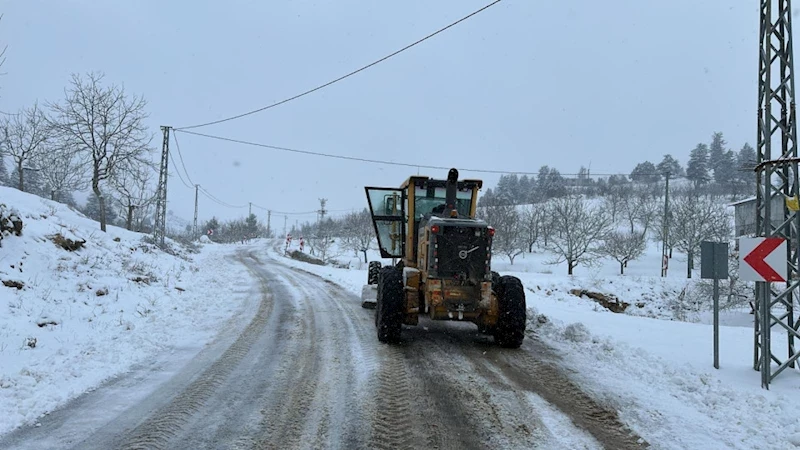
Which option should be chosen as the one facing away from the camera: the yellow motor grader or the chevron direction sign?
the yellow motor grader

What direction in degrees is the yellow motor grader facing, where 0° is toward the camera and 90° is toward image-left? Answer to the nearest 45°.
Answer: approximately 180°

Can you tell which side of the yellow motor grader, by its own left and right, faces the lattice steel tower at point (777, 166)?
right

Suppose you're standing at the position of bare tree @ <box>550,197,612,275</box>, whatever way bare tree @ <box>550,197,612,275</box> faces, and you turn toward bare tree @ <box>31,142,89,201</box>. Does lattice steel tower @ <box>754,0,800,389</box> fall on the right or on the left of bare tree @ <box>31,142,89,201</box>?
left

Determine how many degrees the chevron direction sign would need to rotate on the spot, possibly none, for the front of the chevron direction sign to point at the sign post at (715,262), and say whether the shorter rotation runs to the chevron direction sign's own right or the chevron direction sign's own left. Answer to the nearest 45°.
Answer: approximately 135° to the chevron direction sign's own right

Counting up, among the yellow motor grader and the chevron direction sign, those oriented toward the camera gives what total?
1

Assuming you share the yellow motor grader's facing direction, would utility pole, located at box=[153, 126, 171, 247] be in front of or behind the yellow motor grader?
in front

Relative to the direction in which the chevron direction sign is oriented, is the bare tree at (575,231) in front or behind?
behind

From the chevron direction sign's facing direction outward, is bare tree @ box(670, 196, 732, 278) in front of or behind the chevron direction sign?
behind

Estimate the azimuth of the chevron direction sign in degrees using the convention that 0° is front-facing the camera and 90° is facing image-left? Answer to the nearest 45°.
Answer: approximately 0°

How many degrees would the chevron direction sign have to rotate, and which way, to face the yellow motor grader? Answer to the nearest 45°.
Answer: approximately 90° to its right
